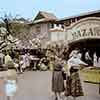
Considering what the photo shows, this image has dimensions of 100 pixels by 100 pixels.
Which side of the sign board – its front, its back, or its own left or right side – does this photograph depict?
front

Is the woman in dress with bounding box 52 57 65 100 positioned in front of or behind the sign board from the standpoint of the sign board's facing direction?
in front
